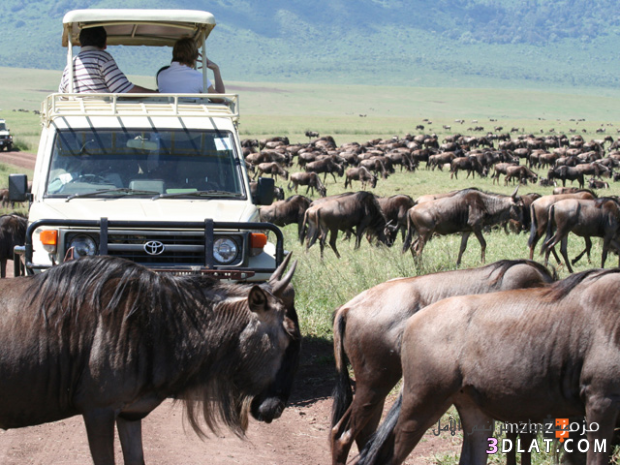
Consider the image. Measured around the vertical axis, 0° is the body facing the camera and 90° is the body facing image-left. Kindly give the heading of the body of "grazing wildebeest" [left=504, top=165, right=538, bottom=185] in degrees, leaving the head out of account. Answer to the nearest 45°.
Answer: approximately 270°

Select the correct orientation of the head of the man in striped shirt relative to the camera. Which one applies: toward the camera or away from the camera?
away from the camera

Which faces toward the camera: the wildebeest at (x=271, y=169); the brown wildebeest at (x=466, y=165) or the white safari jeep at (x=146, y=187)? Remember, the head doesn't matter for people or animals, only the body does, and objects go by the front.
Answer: the white safari jeep

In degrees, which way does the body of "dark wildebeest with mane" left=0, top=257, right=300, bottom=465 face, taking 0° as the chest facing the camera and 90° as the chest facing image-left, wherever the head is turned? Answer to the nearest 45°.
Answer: approximately 270°

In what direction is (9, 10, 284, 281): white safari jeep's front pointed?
toward the camera

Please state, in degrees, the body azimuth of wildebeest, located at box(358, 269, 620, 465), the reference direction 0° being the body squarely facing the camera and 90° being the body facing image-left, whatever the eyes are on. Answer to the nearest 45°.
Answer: approximately 270°

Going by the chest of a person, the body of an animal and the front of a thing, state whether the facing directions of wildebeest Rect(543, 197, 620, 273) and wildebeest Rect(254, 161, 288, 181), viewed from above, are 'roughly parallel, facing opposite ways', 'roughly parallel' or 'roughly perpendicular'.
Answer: roughly parallel
